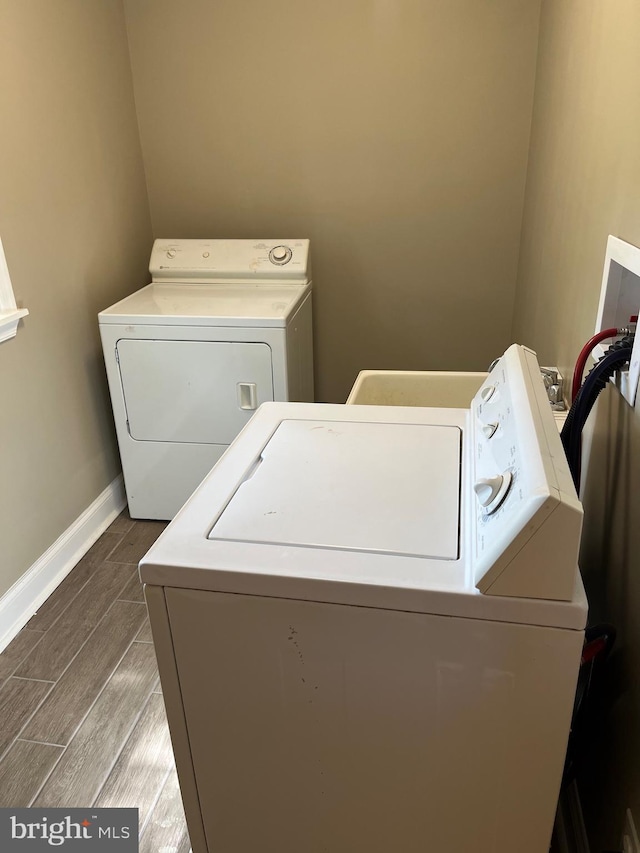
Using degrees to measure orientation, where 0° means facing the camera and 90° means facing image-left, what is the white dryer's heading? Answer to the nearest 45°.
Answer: approximately 0°

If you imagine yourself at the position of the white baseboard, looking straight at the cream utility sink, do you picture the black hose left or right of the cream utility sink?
right

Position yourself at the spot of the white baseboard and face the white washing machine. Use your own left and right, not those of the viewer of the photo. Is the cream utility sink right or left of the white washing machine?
left

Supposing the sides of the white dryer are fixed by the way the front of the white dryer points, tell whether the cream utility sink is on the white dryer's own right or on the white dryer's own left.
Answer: on the white dryer's own left

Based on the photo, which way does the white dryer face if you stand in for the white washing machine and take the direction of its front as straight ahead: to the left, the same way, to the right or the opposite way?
to the left

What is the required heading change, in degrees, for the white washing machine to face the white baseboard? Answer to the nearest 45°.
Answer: approximately 45° to its right

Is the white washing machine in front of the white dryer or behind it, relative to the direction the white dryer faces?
in front

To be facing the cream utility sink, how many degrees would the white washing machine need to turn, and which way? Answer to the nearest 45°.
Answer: approximately 90° to its right

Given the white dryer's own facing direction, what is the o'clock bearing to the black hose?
The black hose is roughly at 11 o'clock from the white dryer.

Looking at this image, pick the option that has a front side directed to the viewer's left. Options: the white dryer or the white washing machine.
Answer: the white washing machine

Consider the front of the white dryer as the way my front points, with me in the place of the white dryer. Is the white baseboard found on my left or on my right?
on my right

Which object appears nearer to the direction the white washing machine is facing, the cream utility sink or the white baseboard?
the white baseboard

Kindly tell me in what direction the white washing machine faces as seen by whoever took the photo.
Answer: facing to the left of the viewer
